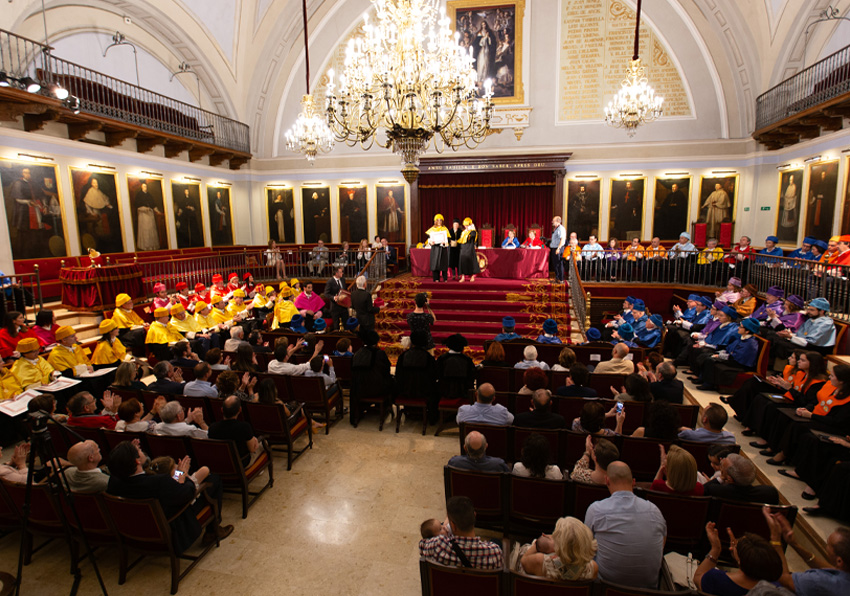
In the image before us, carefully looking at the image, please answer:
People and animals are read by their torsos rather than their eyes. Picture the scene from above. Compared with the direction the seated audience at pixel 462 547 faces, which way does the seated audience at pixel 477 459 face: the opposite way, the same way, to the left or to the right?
the same way

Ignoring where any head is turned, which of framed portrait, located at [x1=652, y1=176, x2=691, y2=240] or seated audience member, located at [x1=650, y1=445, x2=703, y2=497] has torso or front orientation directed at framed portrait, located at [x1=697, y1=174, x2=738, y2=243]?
the seated audience member

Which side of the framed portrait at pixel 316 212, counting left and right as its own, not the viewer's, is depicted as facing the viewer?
front

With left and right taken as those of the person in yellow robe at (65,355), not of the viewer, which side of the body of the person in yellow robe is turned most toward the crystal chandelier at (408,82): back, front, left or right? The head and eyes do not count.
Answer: front

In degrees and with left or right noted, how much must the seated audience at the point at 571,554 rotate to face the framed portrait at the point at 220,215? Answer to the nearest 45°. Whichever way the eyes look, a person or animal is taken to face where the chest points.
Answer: approximately 45° to their left

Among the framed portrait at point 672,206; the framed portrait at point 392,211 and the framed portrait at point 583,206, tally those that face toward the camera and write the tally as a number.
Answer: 3

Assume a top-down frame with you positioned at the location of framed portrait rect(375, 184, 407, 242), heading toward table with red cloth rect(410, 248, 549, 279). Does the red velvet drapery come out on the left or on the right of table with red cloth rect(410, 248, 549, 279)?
left

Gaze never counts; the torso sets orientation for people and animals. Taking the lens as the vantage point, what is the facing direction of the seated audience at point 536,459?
facing away from the viewer

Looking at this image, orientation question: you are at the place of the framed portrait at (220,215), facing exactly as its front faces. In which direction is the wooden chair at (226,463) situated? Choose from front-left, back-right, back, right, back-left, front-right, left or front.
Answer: front-right

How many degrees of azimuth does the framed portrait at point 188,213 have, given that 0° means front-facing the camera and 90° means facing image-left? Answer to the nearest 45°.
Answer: approximately 315°

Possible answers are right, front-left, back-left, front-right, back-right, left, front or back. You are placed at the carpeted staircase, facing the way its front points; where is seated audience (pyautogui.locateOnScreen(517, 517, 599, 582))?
front

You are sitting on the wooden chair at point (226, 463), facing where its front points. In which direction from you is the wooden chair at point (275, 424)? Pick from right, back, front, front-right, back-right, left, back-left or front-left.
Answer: front

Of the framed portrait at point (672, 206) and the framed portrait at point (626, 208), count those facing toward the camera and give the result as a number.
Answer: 2

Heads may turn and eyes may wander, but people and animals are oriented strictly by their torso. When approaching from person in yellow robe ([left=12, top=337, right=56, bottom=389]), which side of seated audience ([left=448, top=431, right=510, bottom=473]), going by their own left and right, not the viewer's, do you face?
left

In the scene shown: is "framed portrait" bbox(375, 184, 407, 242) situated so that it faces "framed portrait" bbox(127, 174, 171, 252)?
no

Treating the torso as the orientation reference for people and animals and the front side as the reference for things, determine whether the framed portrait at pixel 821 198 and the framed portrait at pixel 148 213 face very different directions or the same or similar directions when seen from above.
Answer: very different directions

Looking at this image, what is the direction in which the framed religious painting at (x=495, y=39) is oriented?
toward the camera

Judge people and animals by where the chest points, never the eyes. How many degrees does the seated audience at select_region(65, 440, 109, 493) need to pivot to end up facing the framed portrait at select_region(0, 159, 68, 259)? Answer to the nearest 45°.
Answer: approximately 45° to their left

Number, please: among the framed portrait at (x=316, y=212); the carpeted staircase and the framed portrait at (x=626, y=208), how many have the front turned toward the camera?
3

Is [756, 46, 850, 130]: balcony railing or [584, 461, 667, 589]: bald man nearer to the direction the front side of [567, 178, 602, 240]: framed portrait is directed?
the bald man

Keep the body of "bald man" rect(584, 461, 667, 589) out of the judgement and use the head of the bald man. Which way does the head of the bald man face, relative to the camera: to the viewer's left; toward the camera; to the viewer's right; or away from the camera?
away from the camera
